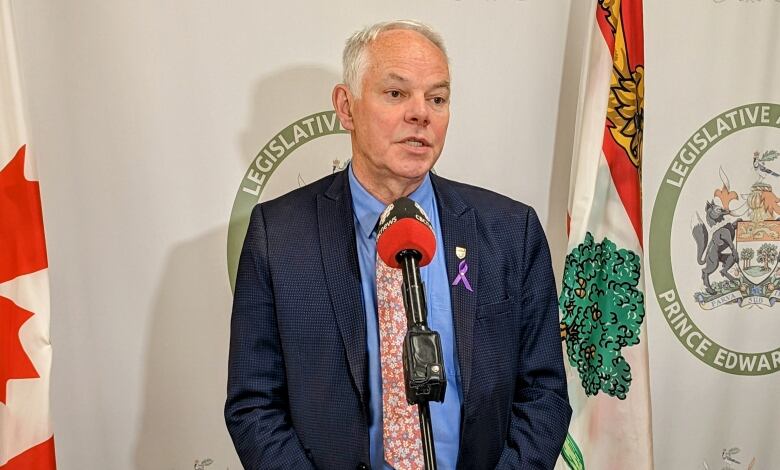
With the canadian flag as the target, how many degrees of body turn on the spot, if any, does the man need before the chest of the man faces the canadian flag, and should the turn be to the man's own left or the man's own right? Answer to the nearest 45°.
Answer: approximately 90° to the man's own right

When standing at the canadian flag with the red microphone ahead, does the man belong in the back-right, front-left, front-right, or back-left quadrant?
front-left

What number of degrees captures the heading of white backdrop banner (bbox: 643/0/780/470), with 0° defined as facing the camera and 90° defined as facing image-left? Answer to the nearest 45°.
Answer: approximately 0°

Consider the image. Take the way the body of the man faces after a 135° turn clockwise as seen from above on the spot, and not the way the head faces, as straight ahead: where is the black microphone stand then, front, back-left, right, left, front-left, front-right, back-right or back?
back-left

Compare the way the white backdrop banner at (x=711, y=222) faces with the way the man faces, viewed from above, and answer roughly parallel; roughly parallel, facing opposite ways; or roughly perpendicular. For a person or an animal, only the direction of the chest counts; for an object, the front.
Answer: roughly parallel

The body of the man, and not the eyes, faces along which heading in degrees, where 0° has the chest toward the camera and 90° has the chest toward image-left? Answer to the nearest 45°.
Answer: approximately 0°

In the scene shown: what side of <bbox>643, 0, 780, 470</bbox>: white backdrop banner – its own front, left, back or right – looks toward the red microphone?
front

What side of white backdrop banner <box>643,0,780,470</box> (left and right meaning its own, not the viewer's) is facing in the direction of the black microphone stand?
front

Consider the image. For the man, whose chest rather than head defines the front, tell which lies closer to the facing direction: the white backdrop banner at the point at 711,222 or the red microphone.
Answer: the red microphone

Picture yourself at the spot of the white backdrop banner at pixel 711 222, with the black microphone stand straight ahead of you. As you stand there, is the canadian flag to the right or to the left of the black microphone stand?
right

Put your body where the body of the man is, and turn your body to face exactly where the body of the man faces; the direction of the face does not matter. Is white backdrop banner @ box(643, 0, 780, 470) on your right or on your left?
on your left

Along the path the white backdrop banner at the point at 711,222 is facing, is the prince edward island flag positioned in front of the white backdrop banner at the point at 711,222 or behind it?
in front

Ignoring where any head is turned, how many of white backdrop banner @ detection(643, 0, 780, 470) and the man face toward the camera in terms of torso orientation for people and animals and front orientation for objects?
2
